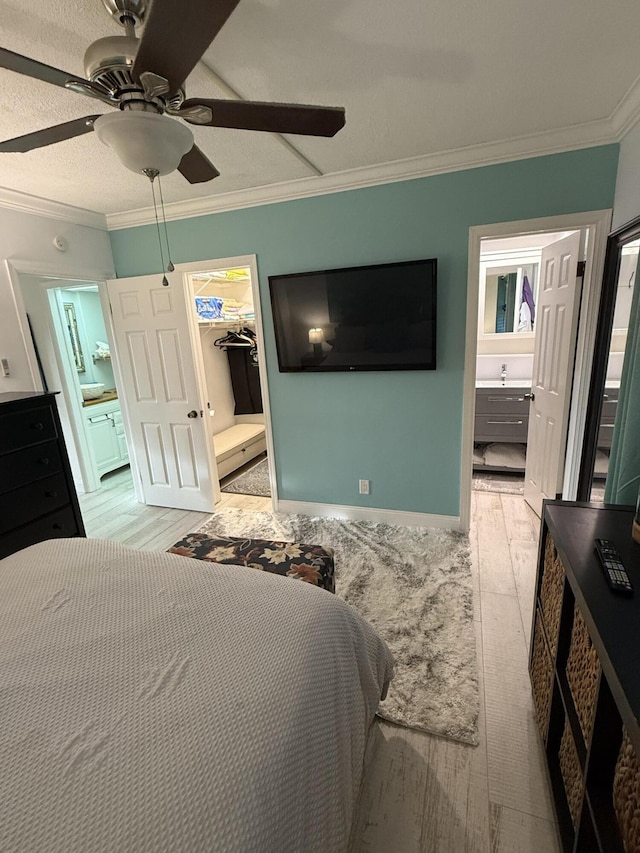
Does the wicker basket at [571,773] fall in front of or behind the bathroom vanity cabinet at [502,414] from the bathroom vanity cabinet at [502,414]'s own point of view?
in front

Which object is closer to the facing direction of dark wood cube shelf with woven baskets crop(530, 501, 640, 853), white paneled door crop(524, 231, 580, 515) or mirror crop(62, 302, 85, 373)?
the mirror

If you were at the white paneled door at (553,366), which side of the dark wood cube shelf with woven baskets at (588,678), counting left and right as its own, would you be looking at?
right

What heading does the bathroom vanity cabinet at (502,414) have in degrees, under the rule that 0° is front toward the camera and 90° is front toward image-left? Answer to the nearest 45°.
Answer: approximately 0°

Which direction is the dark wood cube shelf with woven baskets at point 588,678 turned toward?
to the viewer's left

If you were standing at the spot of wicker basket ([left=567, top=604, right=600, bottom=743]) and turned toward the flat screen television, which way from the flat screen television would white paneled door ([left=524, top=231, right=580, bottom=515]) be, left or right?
right

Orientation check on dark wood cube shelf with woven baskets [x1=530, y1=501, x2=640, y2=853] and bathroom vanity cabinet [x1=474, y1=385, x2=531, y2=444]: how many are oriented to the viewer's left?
1

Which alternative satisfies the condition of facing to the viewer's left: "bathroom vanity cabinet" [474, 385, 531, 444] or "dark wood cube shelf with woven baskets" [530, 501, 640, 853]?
the dark wood cube shelf with woven baskets

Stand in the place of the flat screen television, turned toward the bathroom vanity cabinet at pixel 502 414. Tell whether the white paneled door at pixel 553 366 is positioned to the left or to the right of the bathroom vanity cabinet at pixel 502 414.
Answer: right

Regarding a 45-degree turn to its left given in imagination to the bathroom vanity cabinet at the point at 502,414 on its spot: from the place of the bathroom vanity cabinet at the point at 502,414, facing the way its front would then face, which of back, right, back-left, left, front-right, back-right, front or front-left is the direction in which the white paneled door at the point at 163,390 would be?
right

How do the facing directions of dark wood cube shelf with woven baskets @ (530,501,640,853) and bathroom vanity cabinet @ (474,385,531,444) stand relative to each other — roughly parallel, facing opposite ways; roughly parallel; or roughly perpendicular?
roughly perpendicular

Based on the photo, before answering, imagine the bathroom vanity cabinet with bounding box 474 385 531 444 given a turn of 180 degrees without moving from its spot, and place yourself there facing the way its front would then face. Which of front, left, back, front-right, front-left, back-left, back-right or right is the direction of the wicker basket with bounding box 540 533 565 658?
back

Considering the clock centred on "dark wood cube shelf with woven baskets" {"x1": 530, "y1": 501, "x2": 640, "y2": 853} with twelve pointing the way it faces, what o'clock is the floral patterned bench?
The floral patterned bench is roughly at 12 o'clock from the dark wood cube shelf with woven baskets.

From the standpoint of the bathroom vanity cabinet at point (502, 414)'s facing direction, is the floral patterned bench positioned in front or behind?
in front

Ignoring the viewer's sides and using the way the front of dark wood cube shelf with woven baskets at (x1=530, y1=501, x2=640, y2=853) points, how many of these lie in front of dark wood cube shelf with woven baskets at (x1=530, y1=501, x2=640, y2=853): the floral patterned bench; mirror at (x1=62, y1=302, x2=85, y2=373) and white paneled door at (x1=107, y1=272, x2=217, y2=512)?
3
